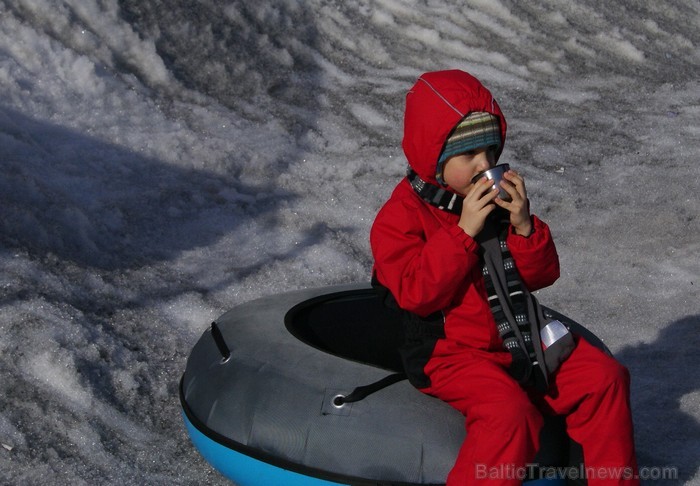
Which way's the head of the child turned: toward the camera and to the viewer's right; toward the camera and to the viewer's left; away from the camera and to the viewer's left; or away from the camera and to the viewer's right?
toward the camera and to the viewer's right

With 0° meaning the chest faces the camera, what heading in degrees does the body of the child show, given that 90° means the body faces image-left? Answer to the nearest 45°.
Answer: approximately 315°
